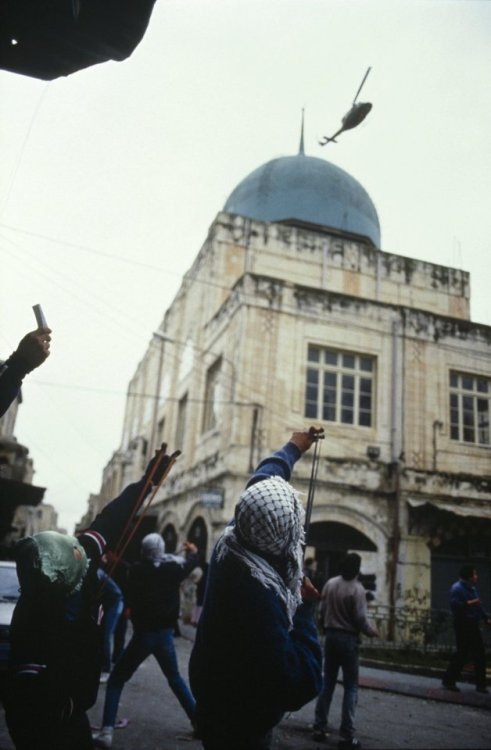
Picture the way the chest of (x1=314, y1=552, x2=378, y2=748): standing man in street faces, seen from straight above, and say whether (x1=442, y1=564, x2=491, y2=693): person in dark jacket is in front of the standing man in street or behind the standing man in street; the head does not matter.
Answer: in front

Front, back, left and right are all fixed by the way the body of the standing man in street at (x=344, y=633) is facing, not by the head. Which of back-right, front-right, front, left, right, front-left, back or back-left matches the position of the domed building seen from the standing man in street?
front-left

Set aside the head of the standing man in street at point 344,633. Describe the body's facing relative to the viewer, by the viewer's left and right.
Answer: facing away from the viewer and to the right of the viewer
